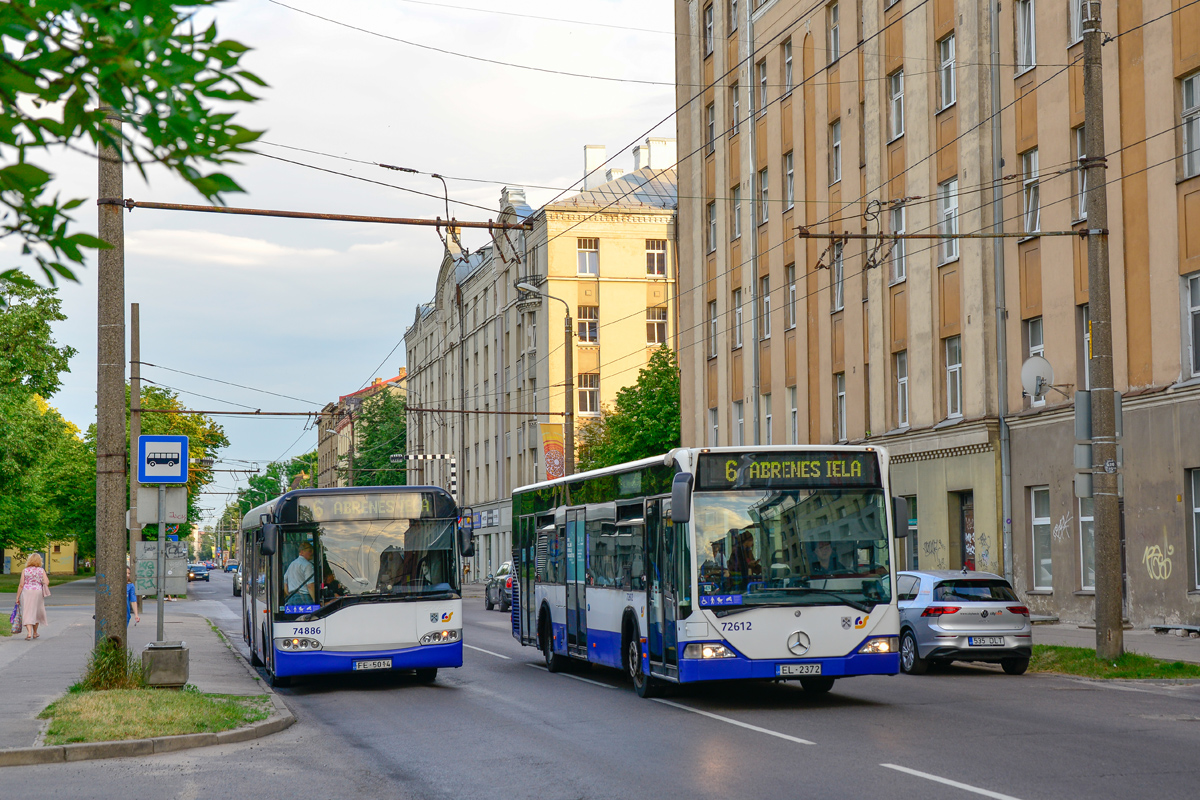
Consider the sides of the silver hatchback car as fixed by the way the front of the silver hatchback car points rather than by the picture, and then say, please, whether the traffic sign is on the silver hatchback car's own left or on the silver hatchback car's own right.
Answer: on the silver hatchback car's own left

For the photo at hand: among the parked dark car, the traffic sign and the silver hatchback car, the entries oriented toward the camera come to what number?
1

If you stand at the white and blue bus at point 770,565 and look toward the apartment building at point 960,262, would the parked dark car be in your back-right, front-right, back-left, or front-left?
front-left

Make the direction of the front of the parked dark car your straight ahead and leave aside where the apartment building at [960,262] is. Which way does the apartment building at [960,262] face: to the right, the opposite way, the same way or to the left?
to the left

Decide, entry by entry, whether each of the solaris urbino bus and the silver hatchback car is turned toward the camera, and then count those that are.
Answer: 1

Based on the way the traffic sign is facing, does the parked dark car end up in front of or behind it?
behind

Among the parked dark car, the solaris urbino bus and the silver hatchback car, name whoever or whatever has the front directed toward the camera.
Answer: the solaris urbino bus

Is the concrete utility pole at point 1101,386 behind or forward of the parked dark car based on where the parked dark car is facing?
behind

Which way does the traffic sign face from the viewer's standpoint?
toward the camera

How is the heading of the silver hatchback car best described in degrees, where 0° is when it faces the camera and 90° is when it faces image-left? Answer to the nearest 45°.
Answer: approximately 135°

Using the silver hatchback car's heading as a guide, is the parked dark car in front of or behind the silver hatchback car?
in front

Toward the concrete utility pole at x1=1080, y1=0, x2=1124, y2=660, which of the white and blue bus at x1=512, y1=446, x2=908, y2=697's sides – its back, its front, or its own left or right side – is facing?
left

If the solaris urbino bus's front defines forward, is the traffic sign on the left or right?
on its right

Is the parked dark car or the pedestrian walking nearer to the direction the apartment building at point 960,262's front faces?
the pedestrian walking
